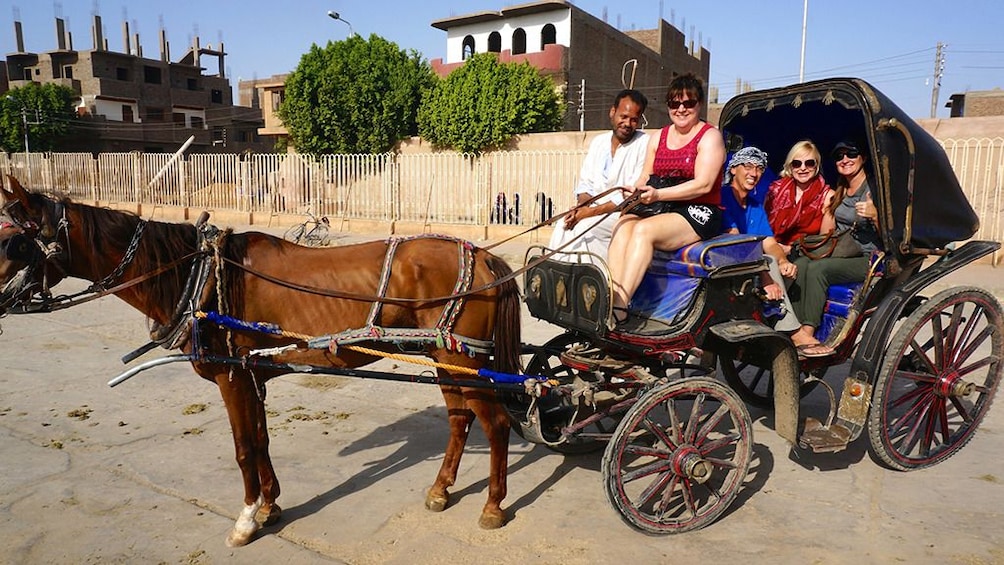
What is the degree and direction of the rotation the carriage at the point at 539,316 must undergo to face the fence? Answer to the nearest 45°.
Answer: approximately 135° to its right

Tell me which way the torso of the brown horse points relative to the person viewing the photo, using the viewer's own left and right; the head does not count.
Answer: facing to the left of the viewer

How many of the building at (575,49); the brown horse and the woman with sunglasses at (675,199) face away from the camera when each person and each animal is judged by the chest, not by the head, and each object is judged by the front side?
0

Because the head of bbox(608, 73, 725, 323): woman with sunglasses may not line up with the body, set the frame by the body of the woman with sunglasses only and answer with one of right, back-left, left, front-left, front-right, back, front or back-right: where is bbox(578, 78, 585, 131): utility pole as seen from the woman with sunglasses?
back-right

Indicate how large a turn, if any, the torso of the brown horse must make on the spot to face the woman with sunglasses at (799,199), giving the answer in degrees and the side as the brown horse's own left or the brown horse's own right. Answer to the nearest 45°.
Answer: approximately 180°

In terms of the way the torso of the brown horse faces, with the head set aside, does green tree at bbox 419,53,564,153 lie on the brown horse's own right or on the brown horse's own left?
on the brown horse's own right

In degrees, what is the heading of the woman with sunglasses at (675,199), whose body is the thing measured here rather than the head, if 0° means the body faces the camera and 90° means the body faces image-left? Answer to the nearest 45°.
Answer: approximately 45°

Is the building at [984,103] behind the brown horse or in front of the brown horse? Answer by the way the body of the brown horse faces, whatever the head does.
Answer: behind

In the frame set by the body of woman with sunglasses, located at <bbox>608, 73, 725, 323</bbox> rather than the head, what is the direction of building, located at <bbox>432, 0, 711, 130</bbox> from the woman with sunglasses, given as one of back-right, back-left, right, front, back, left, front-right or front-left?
back-right

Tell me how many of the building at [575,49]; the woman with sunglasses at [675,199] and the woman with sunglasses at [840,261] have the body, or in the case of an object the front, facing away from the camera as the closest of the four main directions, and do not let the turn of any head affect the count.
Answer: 0

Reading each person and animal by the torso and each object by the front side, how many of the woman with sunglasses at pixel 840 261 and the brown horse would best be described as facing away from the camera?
0

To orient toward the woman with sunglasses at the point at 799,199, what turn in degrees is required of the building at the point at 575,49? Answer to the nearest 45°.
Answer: approximately 45° to its left
